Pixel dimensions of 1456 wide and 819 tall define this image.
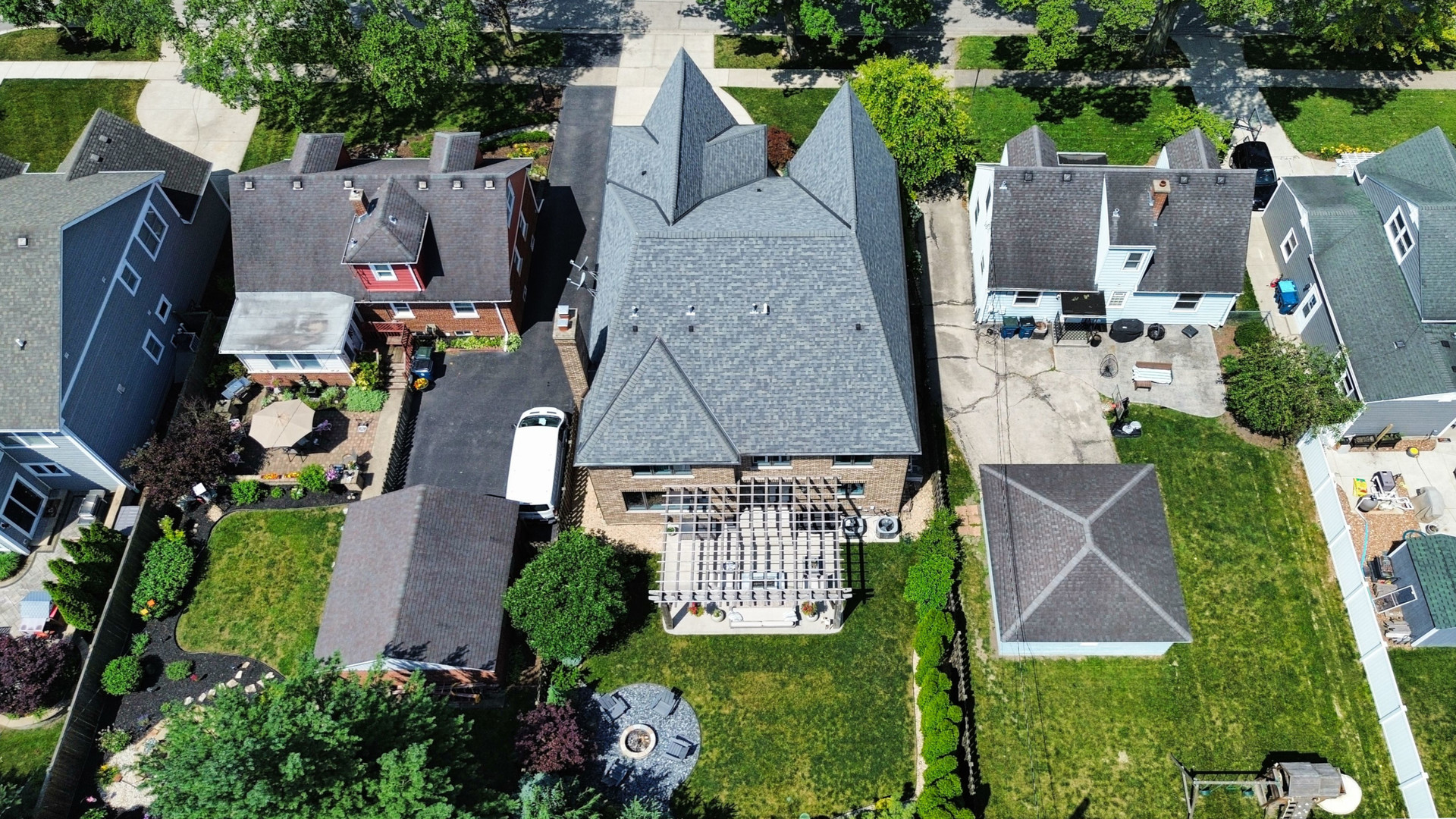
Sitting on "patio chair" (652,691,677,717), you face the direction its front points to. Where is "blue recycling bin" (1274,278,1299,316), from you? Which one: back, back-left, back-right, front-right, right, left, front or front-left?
back-left

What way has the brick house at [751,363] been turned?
away from the camera

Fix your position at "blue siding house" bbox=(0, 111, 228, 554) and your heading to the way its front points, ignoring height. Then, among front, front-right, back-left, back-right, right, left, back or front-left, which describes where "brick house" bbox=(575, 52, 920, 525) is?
back-right

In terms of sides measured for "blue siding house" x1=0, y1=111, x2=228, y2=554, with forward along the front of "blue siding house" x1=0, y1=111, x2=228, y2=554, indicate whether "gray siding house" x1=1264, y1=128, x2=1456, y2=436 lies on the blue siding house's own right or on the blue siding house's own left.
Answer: on the blue siding house's own right

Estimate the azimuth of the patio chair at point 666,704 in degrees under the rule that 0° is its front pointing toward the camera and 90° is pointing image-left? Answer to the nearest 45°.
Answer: approximately 45°

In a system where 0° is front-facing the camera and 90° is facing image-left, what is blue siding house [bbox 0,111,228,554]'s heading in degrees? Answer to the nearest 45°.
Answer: approximately 180°

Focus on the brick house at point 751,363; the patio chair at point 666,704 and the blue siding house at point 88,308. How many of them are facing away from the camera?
2

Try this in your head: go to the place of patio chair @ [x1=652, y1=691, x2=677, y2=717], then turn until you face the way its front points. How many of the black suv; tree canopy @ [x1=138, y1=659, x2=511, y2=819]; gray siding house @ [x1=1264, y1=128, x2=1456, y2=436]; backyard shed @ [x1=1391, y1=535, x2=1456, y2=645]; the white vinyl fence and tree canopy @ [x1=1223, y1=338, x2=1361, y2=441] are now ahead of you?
1

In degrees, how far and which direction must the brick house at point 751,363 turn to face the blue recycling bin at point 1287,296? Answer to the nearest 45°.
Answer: approximately 90° to its right

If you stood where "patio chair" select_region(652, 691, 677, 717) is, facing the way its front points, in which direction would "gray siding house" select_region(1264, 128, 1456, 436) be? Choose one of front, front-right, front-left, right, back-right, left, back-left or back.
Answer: back-left
